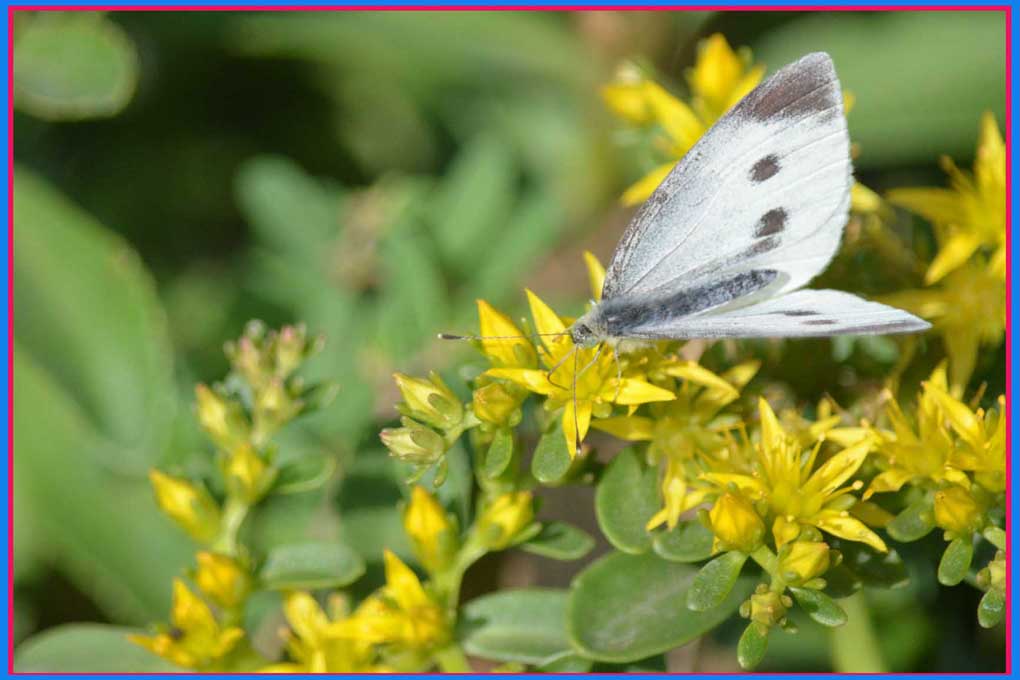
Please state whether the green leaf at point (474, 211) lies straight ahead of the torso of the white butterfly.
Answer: no

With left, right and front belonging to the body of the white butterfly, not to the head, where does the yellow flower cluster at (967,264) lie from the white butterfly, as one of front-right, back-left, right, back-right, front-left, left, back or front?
back-right

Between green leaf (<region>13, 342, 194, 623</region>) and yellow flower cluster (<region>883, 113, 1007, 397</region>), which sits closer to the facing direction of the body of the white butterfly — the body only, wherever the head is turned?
the green leaf

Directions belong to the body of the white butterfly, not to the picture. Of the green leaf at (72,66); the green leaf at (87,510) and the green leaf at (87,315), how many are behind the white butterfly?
0

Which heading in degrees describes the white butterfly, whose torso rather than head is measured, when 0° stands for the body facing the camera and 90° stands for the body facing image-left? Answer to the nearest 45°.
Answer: approximately 90°

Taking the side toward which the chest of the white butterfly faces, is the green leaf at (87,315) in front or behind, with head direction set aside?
in front

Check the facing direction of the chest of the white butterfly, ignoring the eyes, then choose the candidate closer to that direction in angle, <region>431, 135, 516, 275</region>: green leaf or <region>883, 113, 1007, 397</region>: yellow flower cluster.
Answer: the green leaf
